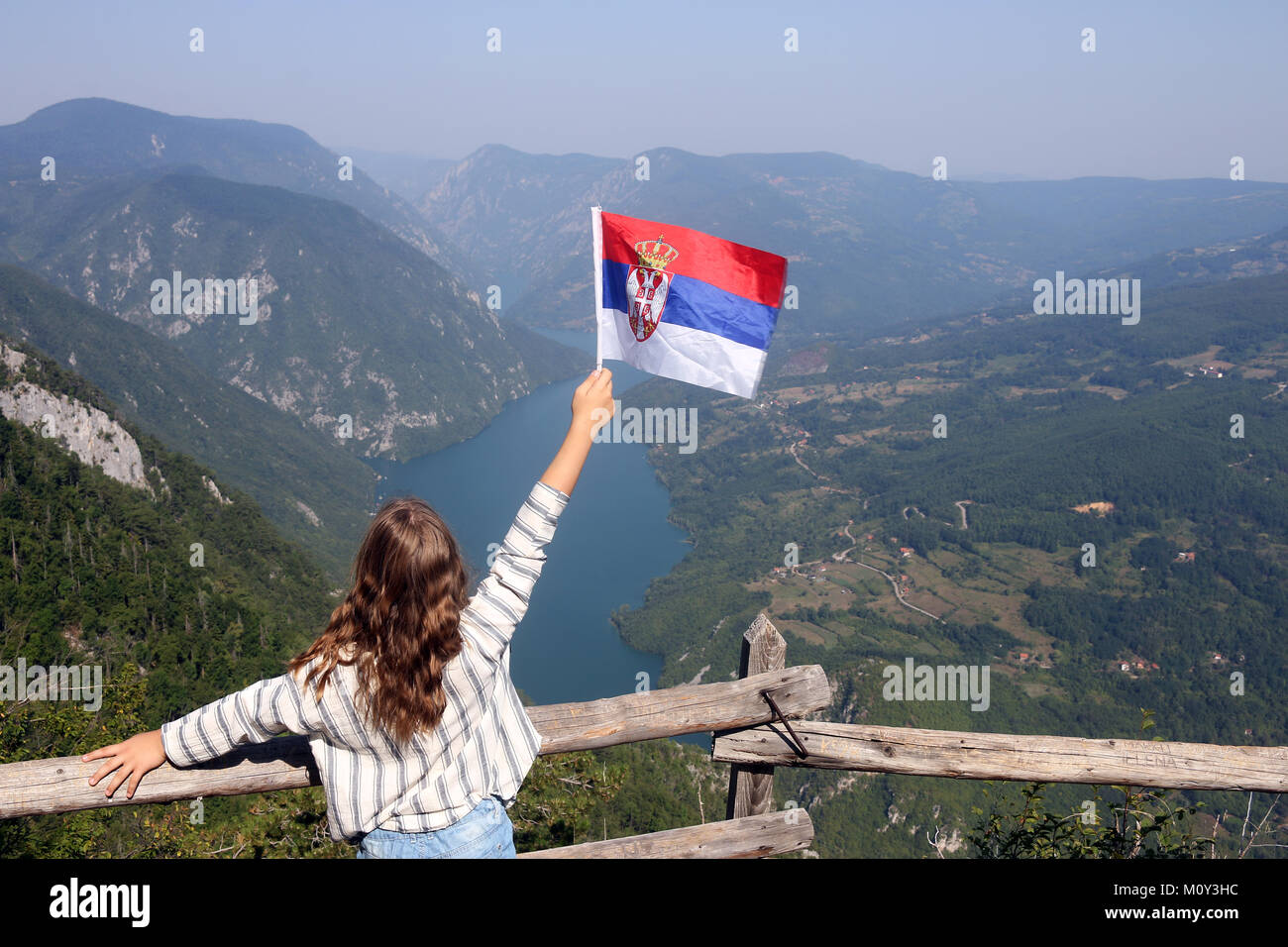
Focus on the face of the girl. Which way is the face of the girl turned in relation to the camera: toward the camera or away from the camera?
away from the camera

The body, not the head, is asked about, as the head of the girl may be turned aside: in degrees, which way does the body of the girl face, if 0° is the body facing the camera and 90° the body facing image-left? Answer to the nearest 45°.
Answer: approximately 180°
